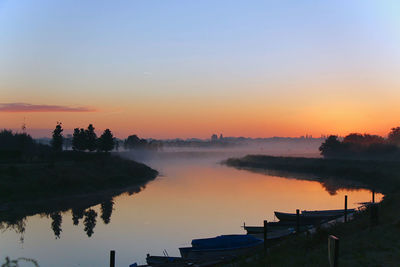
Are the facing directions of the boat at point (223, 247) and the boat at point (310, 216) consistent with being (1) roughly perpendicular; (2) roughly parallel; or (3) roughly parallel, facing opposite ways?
roughly parallel

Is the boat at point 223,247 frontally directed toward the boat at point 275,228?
no

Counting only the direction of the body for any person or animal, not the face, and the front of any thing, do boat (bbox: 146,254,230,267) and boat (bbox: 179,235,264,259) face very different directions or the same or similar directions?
same or similar directions

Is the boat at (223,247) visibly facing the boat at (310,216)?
no

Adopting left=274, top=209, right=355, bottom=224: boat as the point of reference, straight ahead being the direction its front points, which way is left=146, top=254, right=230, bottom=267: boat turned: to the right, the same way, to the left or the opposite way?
the same way
